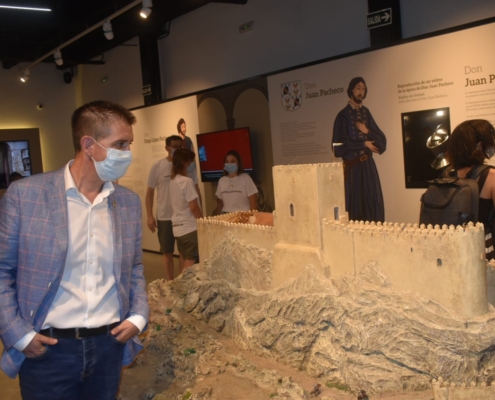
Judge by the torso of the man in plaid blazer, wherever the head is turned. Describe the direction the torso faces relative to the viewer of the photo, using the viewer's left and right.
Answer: facing the viewer and to the right of the viewer

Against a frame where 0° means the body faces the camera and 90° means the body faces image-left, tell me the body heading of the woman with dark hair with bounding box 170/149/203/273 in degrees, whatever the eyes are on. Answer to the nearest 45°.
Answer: approximately 225°

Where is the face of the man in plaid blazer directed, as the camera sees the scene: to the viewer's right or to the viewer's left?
to the viewer's right

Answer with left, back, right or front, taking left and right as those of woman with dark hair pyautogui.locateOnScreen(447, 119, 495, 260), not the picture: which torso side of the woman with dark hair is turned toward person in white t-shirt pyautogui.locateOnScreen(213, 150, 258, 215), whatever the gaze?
left

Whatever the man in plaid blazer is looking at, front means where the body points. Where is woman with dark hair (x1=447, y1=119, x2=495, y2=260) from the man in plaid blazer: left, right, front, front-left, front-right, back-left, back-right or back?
front-left

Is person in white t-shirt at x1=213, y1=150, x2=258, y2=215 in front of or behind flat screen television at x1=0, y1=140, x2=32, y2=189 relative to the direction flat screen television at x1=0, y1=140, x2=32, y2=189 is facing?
in front

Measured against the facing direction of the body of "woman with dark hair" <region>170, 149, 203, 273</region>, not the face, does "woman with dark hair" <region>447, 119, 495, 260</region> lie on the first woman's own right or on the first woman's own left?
on the first woman's own right

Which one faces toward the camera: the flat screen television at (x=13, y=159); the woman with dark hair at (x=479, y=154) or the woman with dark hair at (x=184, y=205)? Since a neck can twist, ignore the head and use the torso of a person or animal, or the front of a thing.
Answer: the flat screen television

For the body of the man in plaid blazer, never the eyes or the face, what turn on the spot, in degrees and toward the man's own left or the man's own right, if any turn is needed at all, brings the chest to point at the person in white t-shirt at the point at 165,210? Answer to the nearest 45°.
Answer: approximately 135° to the man's own left

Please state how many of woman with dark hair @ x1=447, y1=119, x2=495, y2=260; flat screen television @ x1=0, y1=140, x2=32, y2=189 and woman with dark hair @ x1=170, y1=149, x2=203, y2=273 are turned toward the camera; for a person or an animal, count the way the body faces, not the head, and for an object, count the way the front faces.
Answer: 1

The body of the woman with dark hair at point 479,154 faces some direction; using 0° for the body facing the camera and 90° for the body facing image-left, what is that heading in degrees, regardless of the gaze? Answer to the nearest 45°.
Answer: approximately 225°

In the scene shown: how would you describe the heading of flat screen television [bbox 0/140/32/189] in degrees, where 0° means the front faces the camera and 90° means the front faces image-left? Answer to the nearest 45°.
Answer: approximately 0°

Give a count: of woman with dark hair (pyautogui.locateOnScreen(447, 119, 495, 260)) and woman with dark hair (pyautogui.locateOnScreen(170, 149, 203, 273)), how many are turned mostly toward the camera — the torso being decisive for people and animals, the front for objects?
0

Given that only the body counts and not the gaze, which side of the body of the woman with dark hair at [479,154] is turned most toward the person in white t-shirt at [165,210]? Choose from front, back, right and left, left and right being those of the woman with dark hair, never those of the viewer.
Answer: left
